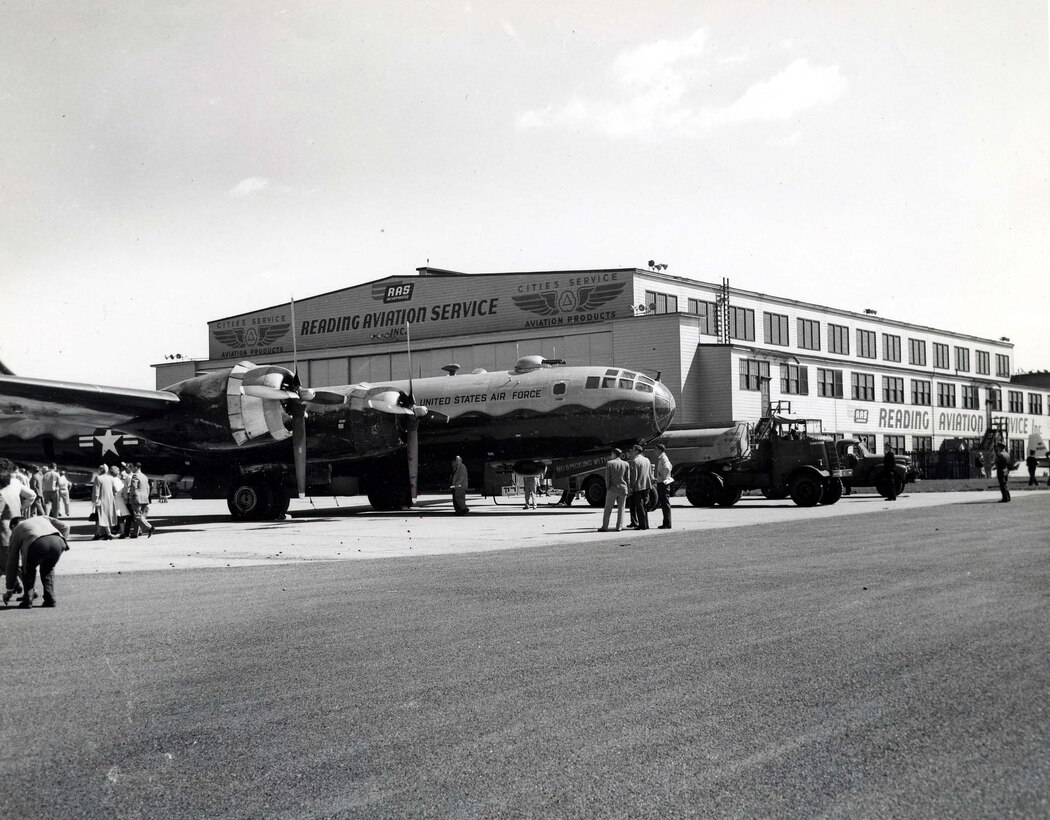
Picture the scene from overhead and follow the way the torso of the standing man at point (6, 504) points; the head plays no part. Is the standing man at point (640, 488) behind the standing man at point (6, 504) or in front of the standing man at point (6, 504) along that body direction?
in front

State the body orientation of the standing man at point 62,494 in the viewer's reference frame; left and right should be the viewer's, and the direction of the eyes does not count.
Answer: facing away from the viewer

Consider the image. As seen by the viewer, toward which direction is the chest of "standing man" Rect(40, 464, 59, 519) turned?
away from the camera

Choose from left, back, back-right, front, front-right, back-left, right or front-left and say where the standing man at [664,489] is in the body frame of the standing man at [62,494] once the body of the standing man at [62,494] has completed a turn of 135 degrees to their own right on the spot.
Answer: front

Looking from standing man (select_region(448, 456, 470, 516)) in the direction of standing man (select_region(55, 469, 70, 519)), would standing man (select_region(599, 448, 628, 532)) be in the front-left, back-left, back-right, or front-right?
back-left

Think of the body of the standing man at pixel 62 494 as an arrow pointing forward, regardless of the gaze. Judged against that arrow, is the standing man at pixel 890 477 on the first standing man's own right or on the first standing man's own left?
on the first standing man's own right

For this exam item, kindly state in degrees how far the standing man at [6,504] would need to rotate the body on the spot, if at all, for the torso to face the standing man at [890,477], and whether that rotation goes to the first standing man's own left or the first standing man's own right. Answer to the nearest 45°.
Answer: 0° — they already face them
